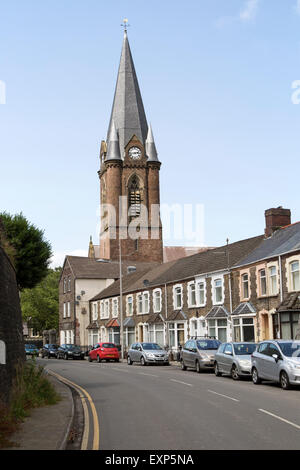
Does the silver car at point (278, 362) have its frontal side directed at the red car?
no

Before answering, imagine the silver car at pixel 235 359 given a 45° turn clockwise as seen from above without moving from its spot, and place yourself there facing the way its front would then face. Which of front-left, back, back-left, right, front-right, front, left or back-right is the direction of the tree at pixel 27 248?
back-right

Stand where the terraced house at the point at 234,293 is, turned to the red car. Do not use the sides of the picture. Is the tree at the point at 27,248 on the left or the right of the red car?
left

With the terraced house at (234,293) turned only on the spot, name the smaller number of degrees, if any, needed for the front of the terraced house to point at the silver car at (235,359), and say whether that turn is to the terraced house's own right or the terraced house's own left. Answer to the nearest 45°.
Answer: approximately 45° to the terraced house's own left

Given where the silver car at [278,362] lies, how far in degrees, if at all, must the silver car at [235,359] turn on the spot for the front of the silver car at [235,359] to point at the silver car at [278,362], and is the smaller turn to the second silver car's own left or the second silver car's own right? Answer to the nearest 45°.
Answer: approximately 45° to the second silver car's own right

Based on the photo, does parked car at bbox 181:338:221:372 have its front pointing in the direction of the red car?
no

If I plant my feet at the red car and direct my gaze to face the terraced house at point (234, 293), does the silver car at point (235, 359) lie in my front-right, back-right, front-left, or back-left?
front-right

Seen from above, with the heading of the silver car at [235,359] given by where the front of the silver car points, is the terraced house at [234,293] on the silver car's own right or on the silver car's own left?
on the silver car's own left

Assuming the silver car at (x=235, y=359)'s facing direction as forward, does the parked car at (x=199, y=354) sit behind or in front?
behind

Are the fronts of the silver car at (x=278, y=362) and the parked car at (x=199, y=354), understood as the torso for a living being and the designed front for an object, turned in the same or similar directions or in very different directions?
same or similar directions

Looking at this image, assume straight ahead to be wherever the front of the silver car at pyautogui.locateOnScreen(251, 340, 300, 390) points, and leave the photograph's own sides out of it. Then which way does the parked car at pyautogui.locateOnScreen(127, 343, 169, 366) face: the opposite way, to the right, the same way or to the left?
the same way

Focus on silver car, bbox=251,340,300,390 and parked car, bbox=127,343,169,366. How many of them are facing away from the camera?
0

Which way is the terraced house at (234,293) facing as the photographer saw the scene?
facing the viewer and to the left of the viewer

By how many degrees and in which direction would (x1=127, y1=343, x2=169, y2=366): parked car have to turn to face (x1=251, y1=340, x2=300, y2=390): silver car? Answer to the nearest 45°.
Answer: approximately 45° to its right

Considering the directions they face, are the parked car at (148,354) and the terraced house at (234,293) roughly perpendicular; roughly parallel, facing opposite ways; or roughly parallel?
roughly perpendicular

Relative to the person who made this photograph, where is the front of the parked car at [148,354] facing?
facing the viewer and to the right of the viewer
